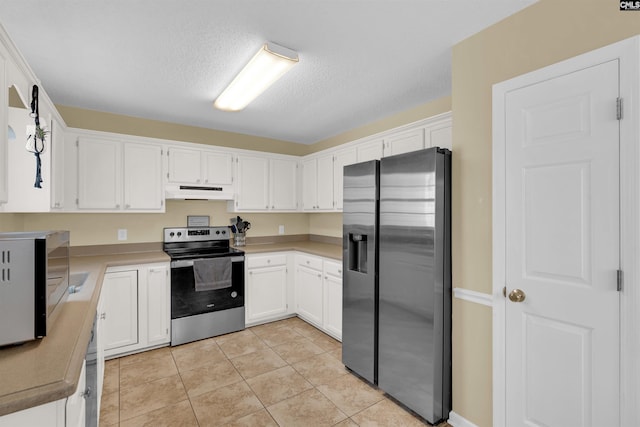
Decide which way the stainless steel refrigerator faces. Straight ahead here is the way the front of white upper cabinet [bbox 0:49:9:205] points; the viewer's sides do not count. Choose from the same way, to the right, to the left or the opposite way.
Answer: the opposite way

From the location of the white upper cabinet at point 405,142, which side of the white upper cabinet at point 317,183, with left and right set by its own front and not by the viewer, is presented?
left

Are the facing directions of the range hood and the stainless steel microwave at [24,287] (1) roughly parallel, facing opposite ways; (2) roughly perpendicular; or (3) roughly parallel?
roughly perpendicular

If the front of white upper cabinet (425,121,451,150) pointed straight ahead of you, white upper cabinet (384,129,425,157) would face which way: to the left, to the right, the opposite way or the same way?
the same way

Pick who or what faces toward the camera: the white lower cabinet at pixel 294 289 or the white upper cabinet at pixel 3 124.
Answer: the white lower cabinet

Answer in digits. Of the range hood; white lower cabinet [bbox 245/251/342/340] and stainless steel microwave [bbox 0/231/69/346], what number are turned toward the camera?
2

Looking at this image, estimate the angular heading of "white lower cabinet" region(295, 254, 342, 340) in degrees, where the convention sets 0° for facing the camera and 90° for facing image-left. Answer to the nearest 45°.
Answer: approximately 45°

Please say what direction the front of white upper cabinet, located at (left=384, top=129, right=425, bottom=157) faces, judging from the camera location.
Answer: facing the viewer and to the left of the viewer

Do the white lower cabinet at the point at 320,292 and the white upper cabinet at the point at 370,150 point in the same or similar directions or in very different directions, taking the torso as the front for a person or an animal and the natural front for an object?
same or similar directions

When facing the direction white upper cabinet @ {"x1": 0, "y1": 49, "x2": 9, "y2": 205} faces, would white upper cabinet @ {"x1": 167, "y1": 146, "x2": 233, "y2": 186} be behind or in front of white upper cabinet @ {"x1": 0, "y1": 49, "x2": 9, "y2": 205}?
in front

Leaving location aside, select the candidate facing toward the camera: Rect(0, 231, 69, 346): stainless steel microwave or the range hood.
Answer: the range hood

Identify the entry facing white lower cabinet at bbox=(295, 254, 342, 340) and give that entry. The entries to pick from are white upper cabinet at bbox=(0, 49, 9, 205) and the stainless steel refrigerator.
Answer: the white upper cabinet

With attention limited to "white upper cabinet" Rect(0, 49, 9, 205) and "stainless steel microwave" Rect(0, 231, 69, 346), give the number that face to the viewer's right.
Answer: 2

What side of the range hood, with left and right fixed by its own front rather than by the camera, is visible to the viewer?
front

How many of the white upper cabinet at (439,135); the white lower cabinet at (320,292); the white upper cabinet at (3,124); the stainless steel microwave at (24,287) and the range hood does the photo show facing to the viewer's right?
2
